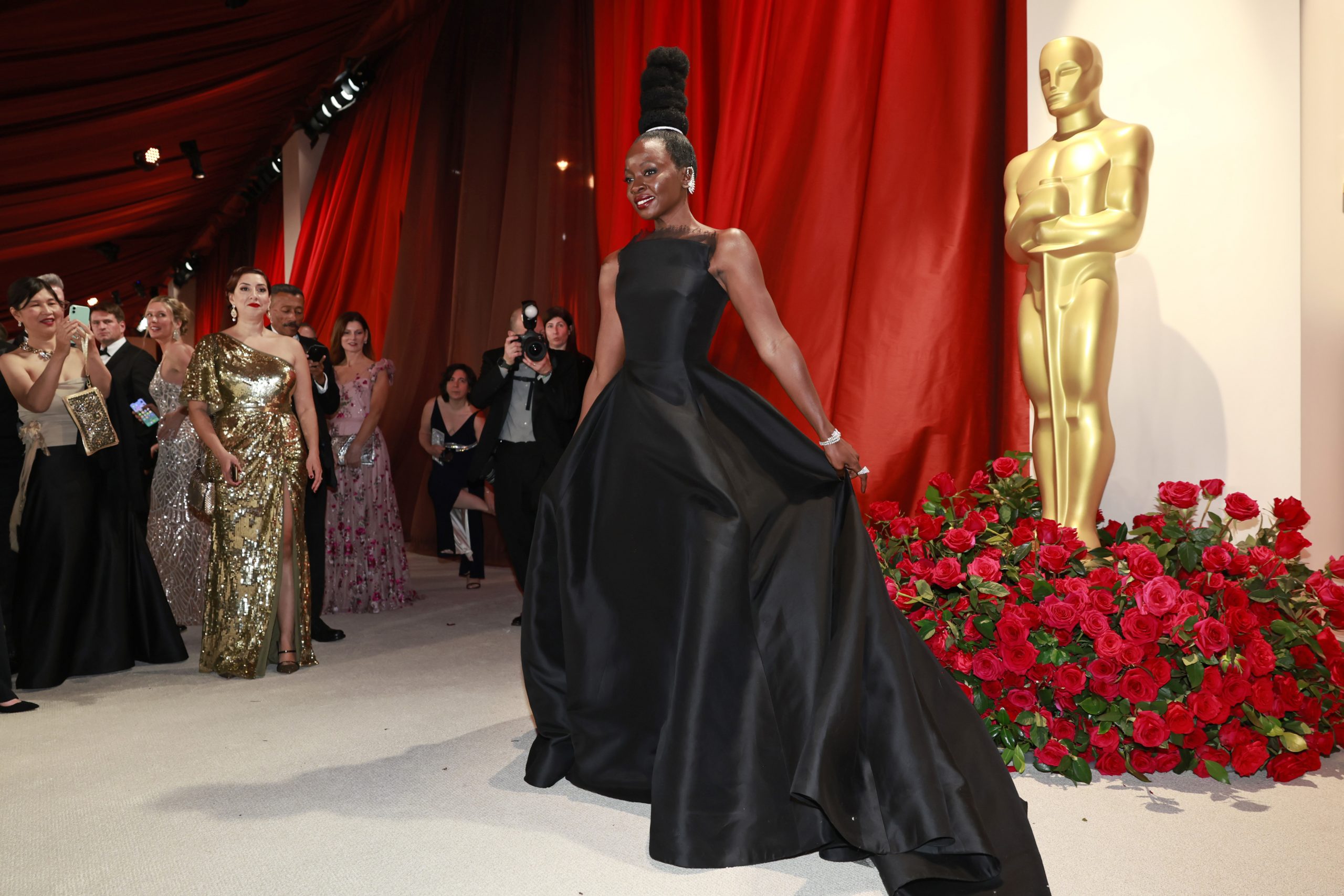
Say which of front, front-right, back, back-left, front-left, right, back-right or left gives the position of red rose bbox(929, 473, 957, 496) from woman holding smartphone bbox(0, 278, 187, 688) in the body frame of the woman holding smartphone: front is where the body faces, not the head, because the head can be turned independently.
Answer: front

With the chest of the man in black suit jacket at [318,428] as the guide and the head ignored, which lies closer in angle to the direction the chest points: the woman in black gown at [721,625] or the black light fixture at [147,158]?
the woman in black gown

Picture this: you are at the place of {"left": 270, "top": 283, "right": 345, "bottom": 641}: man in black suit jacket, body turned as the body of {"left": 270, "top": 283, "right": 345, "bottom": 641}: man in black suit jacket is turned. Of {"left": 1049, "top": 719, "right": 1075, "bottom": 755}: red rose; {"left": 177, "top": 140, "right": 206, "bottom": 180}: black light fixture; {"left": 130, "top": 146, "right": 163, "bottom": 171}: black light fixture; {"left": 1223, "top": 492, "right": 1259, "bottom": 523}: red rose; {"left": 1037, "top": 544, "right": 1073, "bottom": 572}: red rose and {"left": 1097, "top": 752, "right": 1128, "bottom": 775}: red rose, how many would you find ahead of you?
4

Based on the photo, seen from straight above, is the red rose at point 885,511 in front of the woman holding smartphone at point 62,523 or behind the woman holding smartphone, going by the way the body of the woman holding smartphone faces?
in front

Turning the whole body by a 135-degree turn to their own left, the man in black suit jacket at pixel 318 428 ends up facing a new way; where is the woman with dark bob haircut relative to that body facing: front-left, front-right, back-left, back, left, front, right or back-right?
front-right

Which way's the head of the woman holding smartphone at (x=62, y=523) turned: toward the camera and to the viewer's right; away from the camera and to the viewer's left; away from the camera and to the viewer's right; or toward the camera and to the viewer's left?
toward the camera and to the viewer's right

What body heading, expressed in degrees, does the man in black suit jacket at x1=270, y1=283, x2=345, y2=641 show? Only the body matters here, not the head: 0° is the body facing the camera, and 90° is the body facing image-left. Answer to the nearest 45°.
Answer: approximately 315°

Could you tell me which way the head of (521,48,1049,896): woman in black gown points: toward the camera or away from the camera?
toward the camera

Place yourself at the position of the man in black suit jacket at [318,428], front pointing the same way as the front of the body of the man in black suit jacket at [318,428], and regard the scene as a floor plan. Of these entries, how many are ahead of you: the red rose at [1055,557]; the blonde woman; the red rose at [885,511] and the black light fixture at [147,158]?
2

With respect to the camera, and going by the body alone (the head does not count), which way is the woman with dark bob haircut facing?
toward the camera

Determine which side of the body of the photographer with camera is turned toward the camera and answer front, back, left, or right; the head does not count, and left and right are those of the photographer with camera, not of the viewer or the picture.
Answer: front

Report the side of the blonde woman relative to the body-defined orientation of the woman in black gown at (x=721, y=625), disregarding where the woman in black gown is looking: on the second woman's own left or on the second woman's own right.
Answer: on the second woman's own right

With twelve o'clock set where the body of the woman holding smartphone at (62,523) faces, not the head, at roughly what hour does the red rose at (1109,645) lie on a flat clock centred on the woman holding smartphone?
The red rose is roughly at 12 o'clock from the woman holding smartphone.

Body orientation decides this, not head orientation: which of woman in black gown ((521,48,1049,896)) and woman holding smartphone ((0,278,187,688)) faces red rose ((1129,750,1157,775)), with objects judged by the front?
the woman holding smartphone

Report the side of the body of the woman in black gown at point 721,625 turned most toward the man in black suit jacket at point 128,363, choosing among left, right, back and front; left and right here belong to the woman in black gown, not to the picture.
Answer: right

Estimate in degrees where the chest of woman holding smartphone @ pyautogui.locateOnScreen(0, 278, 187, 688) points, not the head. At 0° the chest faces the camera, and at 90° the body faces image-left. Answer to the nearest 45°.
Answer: approximately 315°
